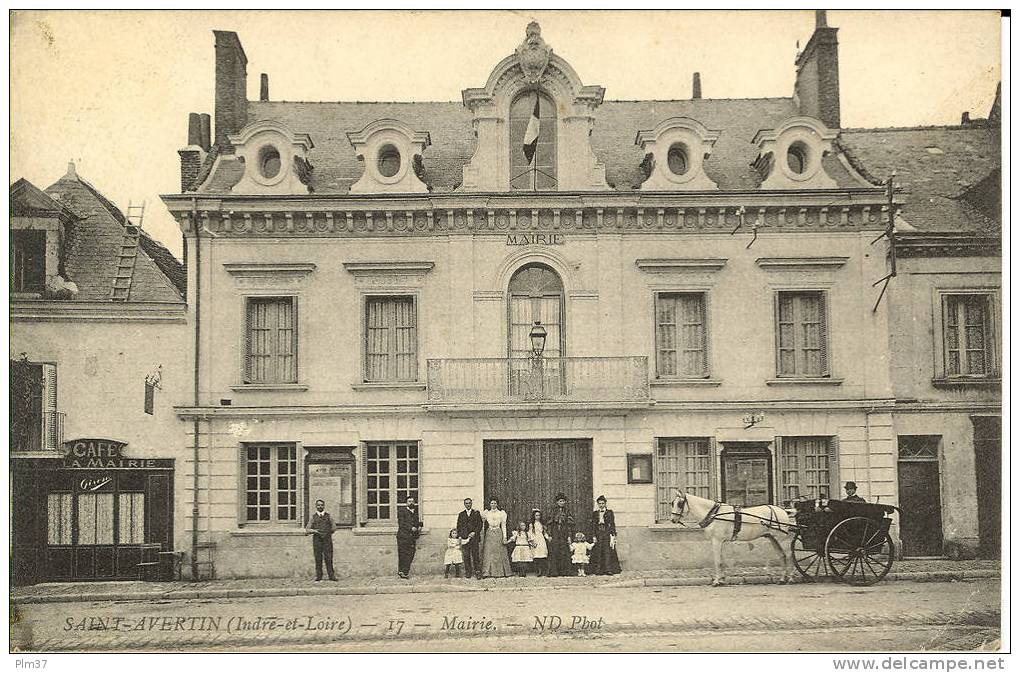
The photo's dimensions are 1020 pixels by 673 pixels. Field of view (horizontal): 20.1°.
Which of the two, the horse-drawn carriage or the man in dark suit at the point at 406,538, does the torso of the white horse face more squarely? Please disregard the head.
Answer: the man in dark suit

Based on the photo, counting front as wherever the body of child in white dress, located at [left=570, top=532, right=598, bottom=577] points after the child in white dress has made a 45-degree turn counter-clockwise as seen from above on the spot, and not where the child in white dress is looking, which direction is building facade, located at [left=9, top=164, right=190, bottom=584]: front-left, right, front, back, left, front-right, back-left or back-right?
back-right

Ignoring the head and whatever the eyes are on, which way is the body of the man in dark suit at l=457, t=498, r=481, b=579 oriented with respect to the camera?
toward the camera

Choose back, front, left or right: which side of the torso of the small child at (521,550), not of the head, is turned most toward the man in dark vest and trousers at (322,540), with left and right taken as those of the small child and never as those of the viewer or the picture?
right

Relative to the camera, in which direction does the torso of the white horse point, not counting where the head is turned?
to the viewer's left

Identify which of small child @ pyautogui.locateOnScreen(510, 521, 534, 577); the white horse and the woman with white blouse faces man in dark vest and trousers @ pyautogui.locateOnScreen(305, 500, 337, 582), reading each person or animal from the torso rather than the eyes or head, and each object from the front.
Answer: the white horse

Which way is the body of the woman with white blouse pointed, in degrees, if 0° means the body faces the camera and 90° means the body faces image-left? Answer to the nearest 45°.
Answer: approximately 0°

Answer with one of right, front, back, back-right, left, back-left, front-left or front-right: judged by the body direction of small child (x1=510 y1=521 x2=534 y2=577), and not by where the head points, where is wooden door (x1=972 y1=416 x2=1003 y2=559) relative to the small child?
left

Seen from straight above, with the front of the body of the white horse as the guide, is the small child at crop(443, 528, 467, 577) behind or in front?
in front

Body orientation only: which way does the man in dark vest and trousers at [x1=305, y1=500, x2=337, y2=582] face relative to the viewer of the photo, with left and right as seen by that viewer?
facing the viewer
